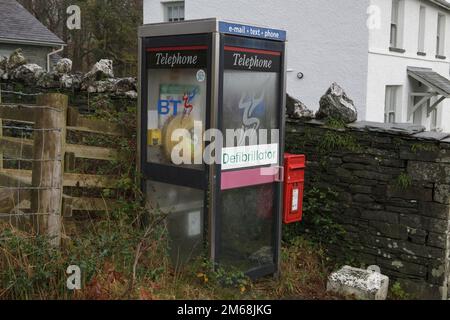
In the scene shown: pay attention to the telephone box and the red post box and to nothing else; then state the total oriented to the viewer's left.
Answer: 0

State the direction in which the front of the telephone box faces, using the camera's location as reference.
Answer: facing the viewer and to the right of the viewer

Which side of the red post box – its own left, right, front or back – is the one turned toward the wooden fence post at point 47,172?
right

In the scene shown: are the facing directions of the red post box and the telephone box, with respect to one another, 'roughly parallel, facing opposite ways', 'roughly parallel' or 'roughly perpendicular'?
roughly parallel

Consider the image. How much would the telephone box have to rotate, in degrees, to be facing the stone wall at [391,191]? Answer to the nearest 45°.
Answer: approximately 45° to its left

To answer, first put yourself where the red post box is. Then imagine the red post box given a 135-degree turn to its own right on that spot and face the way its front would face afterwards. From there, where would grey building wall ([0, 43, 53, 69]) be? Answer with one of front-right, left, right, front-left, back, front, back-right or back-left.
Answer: front-right

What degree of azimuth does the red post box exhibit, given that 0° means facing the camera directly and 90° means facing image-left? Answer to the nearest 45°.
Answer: approximately 315°

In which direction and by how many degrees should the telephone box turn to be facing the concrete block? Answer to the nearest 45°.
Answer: approximately 45° to its left

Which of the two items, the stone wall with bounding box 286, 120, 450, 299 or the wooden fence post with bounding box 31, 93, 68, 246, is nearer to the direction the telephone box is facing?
the stone wall

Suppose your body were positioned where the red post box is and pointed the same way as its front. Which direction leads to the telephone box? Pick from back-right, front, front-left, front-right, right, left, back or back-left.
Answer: right
